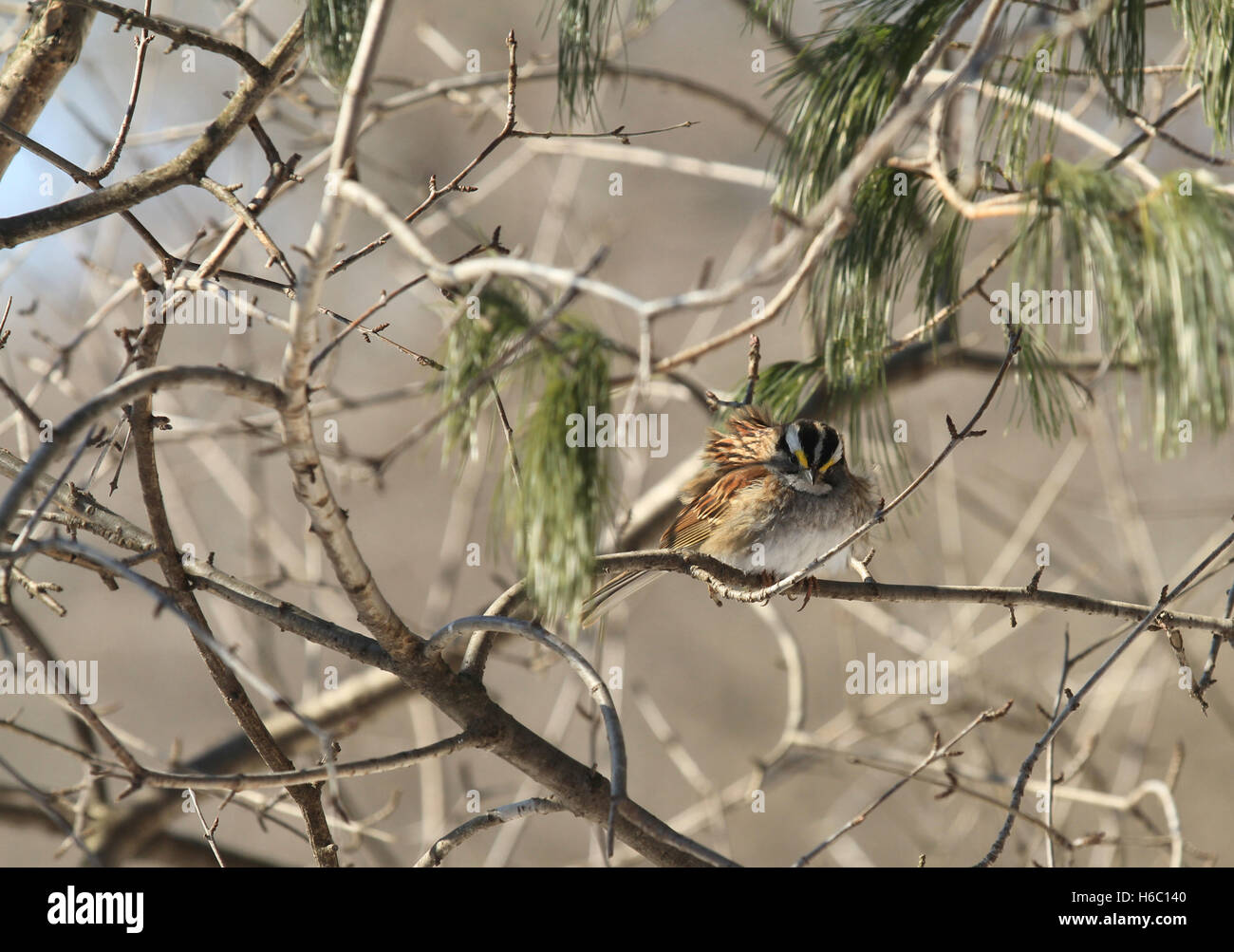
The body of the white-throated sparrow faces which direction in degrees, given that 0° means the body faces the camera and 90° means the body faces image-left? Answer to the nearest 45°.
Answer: approximately 315°
